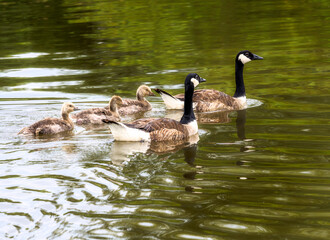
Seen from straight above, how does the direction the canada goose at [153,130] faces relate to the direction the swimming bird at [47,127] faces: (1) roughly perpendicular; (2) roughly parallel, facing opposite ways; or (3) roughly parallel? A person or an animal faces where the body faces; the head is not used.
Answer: roughly parallel

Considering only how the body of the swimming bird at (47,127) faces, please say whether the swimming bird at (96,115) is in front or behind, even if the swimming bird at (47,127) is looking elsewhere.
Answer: in front

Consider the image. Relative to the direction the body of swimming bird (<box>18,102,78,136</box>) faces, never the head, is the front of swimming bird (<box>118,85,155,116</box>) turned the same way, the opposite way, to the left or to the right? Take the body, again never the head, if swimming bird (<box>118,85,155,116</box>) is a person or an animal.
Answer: the same way

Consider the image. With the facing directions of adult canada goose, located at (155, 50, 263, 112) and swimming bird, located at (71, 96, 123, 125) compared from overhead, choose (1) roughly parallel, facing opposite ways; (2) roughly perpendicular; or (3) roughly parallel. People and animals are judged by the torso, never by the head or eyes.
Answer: roughly parallel

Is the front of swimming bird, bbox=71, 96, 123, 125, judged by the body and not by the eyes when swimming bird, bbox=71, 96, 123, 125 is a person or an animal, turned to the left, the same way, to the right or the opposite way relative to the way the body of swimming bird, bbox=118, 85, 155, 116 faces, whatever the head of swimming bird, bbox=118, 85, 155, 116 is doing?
the same way

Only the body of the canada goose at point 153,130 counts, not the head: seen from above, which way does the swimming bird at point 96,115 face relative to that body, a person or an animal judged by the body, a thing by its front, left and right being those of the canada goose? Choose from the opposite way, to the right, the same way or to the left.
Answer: the same way

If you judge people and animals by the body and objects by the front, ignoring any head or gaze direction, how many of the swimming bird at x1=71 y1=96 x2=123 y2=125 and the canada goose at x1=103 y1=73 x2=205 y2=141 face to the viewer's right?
2

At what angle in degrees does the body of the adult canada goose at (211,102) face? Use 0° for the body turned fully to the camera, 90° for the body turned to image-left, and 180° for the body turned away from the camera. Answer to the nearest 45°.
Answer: approximately 270°

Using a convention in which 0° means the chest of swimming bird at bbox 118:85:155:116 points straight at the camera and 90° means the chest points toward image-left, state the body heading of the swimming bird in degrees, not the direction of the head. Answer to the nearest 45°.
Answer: approximately 270°

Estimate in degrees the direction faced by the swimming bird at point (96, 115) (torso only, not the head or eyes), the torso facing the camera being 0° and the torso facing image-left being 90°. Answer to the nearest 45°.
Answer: approximately 270°

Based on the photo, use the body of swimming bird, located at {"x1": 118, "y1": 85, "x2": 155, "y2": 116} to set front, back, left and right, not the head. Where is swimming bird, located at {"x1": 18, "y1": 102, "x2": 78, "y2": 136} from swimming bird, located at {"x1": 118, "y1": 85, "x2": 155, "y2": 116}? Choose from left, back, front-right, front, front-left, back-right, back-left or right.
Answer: back-right

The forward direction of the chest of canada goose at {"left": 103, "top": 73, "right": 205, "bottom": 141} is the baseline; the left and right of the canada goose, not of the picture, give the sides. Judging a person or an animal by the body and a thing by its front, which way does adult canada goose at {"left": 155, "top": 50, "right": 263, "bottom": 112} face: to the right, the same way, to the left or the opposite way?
the same way

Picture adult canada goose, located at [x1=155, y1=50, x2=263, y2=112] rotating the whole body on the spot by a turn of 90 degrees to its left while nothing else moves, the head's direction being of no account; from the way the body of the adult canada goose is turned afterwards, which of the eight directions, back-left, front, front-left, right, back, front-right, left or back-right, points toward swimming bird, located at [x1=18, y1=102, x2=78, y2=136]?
back-left

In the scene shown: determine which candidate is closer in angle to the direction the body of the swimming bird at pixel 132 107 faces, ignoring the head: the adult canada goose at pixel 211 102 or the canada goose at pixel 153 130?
the adult canada goose

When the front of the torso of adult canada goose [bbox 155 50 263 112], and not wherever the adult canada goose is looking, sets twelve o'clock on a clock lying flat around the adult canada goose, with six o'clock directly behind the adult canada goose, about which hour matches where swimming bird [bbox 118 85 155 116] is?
The swimming bird is roughly at 6 o'clock from the adult canada goose.

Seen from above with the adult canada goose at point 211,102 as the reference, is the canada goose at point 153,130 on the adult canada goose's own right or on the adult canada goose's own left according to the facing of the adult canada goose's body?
on the adult canada goose's own right

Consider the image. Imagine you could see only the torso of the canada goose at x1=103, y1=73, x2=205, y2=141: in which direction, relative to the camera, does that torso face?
to the viewer's right

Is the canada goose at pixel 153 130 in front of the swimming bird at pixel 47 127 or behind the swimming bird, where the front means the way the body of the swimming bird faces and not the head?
in front

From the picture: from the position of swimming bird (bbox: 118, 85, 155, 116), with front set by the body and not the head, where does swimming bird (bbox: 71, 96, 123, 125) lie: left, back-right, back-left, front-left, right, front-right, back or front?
back-right
